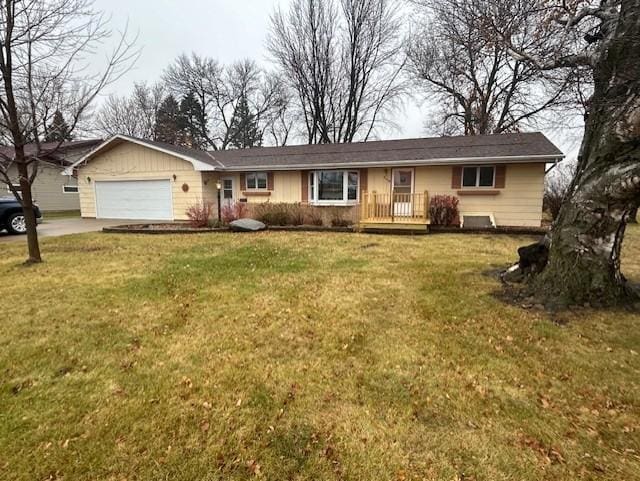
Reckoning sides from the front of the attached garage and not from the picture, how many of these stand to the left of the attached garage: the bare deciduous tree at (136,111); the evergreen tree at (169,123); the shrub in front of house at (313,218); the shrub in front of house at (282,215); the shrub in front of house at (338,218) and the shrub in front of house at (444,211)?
4

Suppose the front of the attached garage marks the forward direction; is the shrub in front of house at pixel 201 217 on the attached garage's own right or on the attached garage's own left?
on the attached garage's own left

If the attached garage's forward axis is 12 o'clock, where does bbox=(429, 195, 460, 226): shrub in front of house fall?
The shrub in front of house is roughly at 9 o'clock from the attached garage.

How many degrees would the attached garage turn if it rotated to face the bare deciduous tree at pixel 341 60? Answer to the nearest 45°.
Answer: approximately 135° to its left

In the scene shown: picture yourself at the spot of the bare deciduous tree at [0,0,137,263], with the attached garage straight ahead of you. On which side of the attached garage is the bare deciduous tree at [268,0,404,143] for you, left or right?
right

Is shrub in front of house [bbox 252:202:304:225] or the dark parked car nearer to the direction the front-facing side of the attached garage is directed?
the dark parked car

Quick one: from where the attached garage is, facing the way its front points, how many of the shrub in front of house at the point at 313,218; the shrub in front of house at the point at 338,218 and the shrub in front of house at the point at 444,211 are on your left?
3

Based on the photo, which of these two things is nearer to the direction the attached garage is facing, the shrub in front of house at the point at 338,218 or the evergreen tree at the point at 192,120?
the shrub in front of house

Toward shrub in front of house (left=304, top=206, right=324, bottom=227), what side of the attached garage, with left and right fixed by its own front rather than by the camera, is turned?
left

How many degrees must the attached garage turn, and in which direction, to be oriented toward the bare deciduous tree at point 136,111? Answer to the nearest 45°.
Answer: approximately 135° to its right

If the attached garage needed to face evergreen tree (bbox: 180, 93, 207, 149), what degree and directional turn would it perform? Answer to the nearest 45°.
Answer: approximately 135° to its right

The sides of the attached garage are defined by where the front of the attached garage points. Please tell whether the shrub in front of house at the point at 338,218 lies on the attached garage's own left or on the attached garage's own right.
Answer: on the attached garage's own left

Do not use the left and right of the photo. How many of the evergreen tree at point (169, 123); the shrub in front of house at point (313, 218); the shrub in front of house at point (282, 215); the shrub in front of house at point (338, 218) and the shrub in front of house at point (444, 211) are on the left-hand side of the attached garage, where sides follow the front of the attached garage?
4

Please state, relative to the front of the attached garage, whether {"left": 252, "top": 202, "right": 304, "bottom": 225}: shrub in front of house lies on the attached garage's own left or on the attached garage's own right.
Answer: on the attached garage's own left

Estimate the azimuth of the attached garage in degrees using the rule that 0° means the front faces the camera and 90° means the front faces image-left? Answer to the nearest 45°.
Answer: approximately 45°
